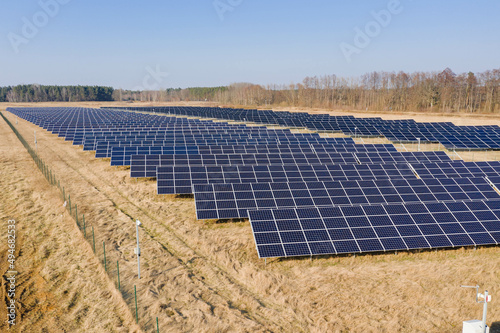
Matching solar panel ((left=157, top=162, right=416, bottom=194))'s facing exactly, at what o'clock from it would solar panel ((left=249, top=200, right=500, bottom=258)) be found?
solar panel ((left=249, top=200, right=500, bottom=258)) is roughly at 11 o'clock from solar panel ((left=157, top=162, right=416, bottom=194)).

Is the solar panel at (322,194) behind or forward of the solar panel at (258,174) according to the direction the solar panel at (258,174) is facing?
forward

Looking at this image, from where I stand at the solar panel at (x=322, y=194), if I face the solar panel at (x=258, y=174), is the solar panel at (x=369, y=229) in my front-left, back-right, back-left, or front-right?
back-left

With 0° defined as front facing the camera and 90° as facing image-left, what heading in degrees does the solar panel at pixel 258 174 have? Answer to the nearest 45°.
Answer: approximately 0°
